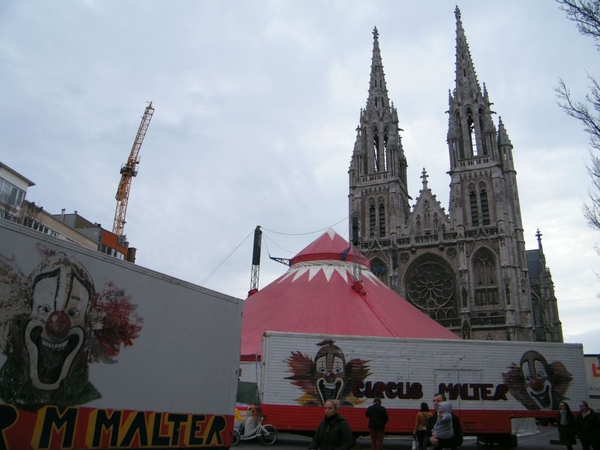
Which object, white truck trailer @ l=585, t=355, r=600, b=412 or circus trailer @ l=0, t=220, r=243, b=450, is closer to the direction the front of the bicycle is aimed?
the white truck trailer

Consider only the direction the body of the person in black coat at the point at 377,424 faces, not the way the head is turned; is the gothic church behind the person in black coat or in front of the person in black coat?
in front

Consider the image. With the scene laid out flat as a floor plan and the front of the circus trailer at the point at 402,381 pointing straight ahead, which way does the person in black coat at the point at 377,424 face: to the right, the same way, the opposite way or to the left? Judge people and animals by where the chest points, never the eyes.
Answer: to the left

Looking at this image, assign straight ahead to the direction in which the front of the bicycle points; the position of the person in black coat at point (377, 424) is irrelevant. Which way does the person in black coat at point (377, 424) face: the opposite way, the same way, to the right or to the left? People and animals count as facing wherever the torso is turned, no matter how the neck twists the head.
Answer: to the left

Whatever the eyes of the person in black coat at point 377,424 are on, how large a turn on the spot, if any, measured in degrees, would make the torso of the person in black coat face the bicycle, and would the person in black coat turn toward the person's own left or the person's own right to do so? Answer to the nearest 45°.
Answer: approximately 45° to the person's own left

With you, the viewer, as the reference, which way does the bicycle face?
facing to the right of the viewer

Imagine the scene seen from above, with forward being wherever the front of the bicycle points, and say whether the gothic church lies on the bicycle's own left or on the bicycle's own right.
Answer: on the bicycle's own left

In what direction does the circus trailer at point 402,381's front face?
to the viewer's right

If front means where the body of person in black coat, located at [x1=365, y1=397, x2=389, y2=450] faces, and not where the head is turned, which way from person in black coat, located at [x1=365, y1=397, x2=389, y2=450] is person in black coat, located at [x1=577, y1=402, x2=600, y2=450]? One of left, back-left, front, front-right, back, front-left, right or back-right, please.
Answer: right

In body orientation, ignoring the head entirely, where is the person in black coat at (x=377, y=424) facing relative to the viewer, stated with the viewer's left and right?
facing away from the viewer

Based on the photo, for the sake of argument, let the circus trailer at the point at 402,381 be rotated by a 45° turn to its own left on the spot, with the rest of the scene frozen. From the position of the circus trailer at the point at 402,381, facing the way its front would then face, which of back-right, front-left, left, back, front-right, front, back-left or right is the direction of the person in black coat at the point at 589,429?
right

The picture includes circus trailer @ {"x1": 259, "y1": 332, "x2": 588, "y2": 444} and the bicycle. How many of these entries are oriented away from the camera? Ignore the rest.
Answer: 0
